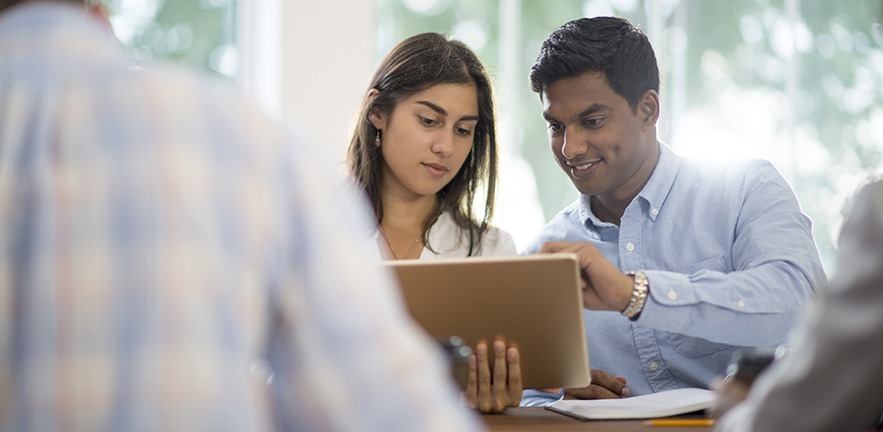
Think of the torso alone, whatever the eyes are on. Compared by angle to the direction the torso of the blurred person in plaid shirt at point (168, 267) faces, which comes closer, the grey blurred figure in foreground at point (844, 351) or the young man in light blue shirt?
the young man in light blue shirt

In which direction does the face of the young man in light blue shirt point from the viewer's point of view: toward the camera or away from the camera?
toward the camera

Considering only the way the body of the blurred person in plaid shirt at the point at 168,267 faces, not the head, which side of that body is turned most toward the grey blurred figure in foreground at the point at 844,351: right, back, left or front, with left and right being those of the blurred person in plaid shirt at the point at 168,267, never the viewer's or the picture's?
right

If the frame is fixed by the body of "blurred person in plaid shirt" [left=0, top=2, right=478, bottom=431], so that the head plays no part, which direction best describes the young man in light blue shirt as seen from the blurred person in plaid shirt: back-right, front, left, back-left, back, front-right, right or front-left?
front-right

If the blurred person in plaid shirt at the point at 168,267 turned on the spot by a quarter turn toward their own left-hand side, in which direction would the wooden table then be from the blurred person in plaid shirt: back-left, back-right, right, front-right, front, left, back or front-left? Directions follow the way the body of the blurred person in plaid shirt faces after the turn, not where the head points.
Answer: back-right

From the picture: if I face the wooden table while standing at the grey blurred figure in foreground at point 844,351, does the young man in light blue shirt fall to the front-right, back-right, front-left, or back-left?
front-right

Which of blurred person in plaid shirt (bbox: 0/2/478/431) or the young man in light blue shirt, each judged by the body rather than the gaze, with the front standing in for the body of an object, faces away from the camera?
the blurred person in plaid shirt

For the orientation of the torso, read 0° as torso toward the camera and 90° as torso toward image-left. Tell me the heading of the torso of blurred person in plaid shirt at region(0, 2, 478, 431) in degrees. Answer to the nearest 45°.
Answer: approximately 180°

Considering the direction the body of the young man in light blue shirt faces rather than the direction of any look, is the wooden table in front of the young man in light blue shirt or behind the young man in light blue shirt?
in front

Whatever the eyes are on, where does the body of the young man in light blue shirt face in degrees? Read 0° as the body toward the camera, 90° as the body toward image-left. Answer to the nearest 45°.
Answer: approximately 45°

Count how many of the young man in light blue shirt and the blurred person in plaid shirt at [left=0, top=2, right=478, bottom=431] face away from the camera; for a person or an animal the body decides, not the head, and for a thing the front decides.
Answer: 1

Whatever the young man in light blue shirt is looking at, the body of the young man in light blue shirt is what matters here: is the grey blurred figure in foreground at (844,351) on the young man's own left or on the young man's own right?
on the young man's own left
